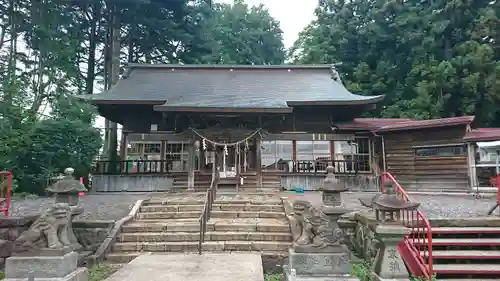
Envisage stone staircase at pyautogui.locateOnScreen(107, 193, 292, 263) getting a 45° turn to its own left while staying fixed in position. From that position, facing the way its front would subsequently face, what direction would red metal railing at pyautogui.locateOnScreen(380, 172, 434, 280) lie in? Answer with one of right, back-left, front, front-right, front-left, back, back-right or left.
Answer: front

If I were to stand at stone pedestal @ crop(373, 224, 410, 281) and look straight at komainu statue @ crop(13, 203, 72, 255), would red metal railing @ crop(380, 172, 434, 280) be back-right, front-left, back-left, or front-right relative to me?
back-right

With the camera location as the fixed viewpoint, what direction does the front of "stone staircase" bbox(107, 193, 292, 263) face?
facing the viewer

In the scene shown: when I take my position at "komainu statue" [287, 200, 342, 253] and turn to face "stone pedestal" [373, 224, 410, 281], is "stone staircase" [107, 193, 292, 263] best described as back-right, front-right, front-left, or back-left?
back-left

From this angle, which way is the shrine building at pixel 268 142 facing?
toward the camera

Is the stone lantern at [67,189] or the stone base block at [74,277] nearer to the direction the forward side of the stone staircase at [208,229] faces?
the stone base block

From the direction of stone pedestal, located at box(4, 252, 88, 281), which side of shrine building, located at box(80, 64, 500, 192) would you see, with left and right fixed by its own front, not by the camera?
front

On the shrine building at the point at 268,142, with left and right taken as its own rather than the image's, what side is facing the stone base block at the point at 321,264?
front

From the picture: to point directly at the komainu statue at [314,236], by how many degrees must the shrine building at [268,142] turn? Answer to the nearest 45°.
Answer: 0° — it already faces it

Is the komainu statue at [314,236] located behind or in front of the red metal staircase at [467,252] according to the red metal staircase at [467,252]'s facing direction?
in front

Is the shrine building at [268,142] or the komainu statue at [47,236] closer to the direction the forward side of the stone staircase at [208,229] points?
the komainu statue

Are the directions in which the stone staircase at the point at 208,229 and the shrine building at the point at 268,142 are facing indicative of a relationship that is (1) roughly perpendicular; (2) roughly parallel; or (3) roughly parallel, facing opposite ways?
roughly parallel

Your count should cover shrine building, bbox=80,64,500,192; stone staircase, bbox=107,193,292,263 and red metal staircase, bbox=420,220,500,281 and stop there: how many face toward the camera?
3

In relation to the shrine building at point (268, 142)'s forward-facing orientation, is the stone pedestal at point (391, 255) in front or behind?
in front

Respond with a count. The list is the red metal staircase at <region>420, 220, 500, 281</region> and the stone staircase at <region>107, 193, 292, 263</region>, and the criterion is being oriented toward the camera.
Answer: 2

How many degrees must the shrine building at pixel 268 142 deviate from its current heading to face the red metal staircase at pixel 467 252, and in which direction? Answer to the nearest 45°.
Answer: approximately 45° to its left

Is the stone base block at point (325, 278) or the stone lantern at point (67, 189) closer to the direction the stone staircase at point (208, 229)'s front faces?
the stone base block

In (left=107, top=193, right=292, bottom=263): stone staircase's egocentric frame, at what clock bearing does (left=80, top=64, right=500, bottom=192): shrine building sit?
The shrine building is roughly at 7 o'clock from the stone staircase.
